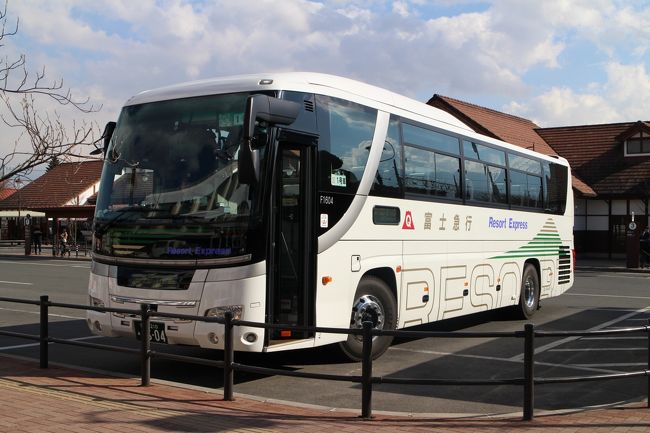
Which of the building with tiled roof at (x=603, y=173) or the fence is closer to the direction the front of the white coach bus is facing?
the fence

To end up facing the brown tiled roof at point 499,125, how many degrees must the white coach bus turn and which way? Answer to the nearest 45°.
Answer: approximately 135° to its right

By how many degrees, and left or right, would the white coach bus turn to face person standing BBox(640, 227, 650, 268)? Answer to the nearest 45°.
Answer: approximately 180°

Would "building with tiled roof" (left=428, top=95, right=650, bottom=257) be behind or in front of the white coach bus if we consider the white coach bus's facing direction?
behind

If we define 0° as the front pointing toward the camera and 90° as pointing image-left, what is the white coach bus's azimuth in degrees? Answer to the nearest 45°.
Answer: approximately 45°

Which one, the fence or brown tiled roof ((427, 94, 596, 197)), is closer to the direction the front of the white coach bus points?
the fence
